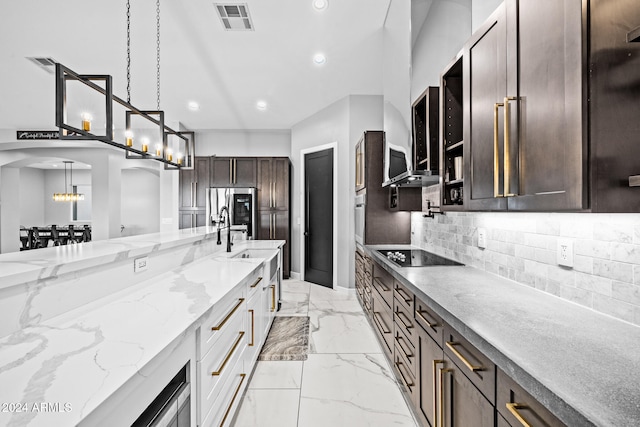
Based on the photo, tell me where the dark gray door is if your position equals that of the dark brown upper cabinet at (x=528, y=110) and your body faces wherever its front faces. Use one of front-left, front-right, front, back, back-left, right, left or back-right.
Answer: right

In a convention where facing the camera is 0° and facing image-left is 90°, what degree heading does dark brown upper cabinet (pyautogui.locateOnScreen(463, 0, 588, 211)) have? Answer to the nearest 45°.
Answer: approximately 45°

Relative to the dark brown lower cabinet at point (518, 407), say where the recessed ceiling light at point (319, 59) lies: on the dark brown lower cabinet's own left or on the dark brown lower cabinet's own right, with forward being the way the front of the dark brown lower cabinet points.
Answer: on the dark brown lower cabinet's own right

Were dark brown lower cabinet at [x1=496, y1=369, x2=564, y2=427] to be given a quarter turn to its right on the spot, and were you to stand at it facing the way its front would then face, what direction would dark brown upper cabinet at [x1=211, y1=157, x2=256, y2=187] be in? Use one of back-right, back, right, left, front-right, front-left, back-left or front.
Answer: front

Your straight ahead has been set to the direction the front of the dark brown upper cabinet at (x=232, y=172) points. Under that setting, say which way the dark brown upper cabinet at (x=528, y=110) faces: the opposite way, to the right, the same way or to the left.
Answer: to the right

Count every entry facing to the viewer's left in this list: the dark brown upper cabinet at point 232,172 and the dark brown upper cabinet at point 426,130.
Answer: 1

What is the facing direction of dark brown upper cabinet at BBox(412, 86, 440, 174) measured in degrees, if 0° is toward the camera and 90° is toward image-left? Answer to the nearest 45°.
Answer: approximately 90°

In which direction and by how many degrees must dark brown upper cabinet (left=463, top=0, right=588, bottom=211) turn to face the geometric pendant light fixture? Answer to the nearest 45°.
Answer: approximately 45° to its right

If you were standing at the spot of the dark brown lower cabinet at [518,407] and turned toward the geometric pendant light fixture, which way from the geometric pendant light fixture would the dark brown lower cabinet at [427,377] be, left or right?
right
